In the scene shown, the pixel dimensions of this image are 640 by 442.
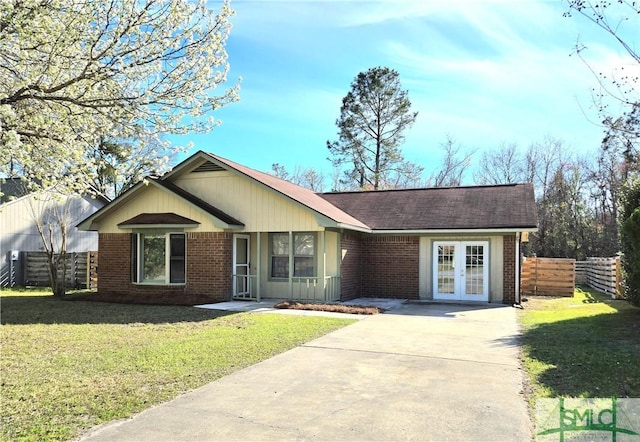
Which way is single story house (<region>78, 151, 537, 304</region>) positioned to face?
toward the camera

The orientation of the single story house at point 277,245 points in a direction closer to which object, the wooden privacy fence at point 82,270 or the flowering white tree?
the flowering white tree

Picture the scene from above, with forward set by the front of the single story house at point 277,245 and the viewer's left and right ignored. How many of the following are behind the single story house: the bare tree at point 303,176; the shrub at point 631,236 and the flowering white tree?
1

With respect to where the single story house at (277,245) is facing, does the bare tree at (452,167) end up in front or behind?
behind

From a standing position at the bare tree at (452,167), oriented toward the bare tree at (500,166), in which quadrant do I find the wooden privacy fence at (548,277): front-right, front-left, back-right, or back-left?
front-right

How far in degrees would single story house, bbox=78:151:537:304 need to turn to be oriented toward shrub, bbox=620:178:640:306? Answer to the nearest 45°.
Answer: approximately 45° to its left

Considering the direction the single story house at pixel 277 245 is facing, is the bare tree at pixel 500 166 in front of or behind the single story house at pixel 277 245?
behind

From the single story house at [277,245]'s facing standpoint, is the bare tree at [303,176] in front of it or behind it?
behind

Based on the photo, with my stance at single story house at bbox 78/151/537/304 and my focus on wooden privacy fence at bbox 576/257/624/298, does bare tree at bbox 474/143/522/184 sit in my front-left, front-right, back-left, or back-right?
front-left

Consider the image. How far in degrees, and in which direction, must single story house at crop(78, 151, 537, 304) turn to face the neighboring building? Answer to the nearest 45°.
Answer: approximately 135° to its right
